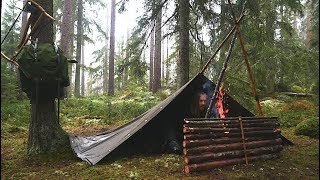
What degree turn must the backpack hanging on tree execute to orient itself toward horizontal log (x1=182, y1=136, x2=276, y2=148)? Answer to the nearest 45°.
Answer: approximately 45° to its left

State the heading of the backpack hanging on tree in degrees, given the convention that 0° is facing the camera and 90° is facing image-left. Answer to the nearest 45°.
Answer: approximately 0°

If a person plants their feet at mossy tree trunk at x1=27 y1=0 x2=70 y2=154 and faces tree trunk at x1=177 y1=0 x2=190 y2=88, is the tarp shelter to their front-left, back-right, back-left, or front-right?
front-right

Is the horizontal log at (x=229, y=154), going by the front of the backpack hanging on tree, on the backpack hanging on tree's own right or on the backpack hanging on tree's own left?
on the backpack hanging on tree's own left

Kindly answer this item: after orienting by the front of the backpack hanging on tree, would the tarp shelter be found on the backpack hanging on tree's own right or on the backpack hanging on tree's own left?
on the backpack hanging on tree's own left

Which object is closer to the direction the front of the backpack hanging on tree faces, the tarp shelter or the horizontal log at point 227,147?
the horizontal log

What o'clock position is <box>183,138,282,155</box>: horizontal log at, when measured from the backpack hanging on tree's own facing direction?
The horizontal log is roughly at 10 o'clock from the backpack hanging on tree.

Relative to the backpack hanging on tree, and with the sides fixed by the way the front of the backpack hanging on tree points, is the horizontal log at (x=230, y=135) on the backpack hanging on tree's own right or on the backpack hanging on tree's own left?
on the backpack hanging on tree's own left

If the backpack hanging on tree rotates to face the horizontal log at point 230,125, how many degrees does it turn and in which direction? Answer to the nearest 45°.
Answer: approximately 90° to its left
